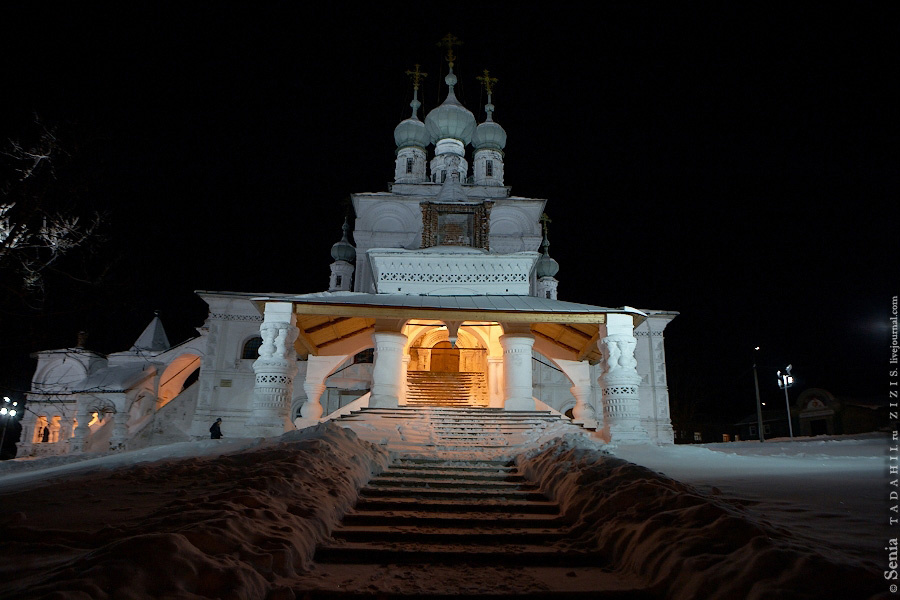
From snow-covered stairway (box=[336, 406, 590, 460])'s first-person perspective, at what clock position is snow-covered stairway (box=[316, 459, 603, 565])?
snow-covered stairway (box=[316, 459, 603, 565]) is roughly at 12 o'clock from snow-covered stairway (box=[336, 406, 590, 460]).

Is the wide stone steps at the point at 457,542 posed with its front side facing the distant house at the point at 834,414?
no

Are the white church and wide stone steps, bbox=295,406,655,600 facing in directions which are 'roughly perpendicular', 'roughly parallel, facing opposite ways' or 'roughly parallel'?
roughly parallel

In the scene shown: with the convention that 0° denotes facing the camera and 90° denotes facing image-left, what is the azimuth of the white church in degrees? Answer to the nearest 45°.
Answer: approximately 0°

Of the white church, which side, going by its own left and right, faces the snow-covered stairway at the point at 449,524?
front

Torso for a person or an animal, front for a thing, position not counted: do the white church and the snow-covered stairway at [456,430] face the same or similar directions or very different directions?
same or similar directions

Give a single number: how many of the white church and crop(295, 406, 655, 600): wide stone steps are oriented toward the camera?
2

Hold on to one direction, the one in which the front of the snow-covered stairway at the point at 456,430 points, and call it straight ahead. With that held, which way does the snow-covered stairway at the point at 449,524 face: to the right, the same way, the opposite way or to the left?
the same way

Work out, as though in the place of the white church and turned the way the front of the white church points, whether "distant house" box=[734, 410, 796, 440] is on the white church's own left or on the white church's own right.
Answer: on the white church's own left

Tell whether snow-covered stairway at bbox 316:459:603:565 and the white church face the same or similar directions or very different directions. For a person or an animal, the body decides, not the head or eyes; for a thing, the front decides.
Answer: same or similar directions

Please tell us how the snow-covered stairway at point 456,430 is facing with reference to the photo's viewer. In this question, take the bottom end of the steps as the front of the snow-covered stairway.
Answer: facing the viewer

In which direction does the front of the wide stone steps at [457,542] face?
toward the camera

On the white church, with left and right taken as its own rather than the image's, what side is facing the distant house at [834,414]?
left

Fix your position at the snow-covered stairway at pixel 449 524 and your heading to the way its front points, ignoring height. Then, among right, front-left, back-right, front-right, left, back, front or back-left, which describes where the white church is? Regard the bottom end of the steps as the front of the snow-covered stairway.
back
